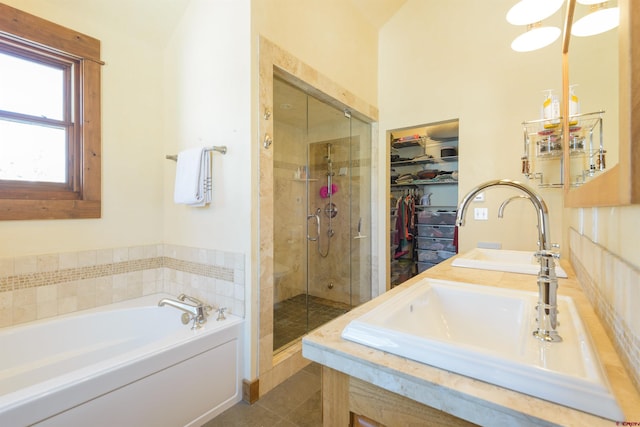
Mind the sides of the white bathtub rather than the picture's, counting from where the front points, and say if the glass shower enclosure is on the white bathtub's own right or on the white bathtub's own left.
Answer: on the white bathtub's own left

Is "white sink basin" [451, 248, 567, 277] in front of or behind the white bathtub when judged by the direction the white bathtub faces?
in front

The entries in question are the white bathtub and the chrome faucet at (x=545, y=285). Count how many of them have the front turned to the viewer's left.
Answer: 1

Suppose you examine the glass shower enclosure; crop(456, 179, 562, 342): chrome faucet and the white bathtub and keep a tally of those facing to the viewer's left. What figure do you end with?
1

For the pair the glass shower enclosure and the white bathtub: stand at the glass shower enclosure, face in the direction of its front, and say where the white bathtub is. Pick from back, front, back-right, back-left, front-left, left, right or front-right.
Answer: right

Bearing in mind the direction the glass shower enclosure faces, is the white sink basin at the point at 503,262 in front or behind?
in front

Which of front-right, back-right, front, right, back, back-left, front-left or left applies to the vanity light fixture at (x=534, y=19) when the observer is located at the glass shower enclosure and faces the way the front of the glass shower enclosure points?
front

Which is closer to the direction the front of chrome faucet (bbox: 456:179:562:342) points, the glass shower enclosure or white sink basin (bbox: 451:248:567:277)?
the glass shower enclosure

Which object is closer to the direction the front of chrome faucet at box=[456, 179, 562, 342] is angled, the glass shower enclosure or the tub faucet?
the tub faucet

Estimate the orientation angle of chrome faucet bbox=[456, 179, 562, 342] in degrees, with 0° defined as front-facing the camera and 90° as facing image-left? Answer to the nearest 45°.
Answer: approximately 90°

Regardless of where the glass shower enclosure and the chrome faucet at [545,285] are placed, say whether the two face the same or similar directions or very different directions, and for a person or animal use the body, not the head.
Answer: very different directions

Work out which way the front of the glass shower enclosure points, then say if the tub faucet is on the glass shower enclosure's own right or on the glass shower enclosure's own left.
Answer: on the glass shower enclosure's own right

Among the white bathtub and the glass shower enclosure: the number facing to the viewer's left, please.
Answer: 0

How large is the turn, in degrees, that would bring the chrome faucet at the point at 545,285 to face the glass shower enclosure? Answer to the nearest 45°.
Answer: approximately 45° to its right

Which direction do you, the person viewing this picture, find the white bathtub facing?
facing the viewer and to the right of the viewer
